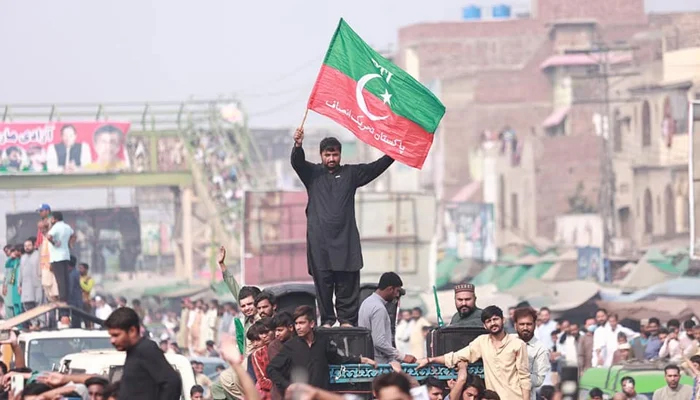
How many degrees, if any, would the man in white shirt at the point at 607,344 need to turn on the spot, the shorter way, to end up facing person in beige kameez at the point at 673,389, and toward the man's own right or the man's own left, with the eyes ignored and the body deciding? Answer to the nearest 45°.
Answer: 0° — they already face them

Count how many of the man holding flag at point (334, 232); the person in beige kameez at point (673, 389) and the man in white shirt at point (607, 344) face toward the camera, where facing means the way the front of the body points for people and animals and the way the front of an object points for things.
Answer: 3

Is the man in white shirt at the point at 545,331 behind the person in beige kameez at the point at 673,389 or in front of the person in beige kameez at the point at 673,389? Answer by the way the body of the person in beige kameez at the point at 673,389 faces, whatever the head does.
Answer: behind

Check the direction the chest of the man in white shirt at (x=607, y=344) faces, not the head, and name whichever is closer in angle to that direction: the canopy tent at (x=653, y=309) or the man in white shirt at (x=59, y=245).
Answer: the man in white shirt

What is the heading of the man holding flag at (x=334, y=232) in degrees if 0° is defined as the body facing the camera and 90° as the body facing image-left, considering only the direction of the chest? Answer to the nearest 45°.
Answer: approximately 0°
